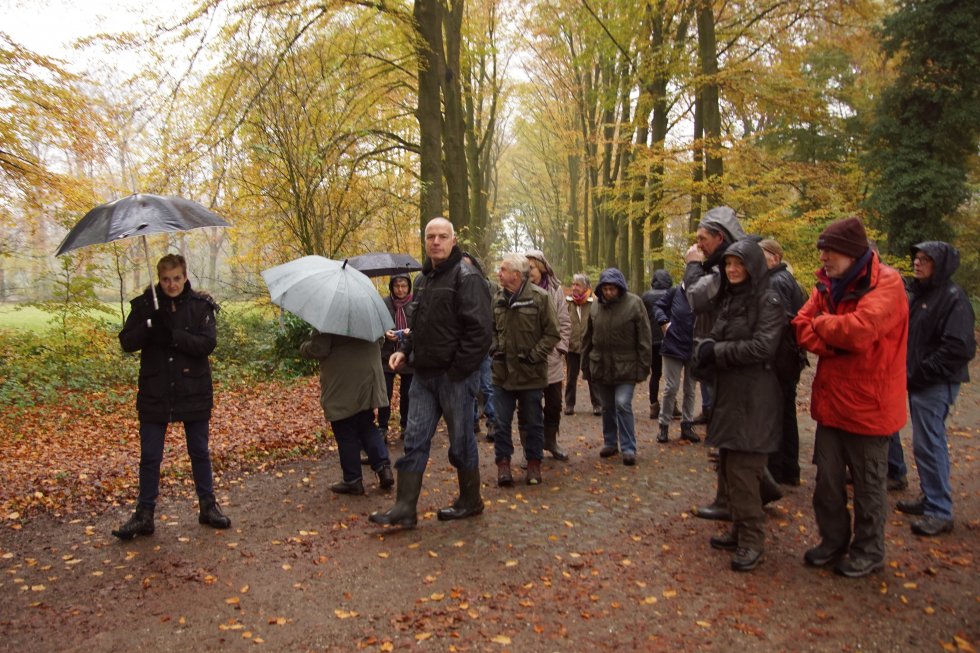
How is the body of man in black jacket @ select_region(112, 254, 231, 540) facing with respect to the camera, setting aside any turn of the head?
toward the camera

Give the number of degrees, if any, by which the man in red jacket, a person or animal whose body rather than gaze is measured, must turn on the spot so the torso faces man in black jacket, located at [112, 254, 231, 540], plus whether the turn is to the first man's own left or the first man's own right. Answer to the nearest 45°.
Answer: approximately 45° to the first man's own right

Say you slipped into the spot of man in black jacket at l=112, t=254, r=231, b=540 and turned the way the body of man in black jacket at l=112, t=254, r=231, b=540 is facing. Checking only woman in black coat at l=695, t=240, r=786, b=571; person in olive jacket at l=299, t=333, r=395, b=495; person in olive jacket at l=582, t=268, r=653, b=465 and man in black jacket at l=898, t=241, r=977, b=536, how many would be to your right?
0

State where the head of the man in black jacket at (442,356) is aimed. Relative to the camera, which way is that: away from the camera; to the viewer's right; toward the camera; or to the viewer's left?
toward the camera

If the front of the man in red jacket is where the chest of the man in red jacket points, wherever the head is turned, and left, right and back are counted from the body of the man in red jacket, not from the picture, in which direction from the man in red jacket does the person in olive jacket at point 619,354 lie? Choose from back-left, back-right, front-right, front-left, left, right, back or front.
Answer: right

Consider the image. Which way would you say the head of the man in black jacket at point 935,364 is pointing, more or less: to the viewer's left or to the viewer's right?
to the viewer's left

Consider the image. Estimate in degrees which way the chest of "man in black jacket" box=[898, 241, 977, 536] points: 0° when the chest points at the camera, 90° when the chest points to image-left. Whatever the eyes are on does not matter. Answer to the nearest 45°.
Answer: approximately 90°

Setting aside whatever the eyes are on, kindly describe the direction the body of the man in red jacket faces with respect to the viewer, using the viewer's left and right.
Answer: facing the viewer and to the left of the viewer

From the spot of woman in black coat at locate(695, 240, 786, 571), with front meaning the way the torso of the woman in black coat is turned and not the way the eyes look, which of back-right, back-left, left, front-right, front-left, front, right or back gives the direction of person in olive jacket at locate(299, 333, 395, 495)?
front-right

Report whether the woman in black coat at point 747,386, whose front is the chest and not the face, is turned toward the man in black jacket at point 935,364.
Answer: no

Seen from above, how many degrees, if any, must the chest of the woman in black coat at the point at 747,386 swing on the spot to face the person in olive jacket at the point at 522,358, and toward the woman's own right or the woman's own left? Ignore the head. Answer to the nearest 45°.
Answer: approximately 90° to the woman's own right

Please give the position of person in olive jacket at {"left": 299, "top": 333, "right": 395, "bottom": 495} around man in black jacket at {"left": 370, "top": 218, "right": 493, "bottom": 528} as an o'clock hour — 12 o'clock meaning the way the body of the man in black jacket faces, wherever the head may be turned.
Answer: The person in olive jacket is roughly at 3 o'clock from the man in black jacket.

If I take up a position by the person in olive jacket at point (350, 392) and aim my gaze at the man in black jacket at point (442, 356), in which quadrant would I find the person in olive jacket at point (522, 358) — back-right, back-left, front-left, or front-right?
front-left

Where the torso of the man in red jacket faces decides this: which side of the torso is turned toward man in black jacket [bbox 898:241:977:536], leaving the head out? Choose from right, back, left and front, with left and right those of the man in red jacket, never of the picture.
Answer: back

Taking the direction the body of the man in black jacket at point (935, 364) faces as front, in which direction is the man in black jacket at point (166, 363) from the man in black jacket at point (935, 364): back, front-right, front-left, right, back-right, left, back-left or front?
front-left
